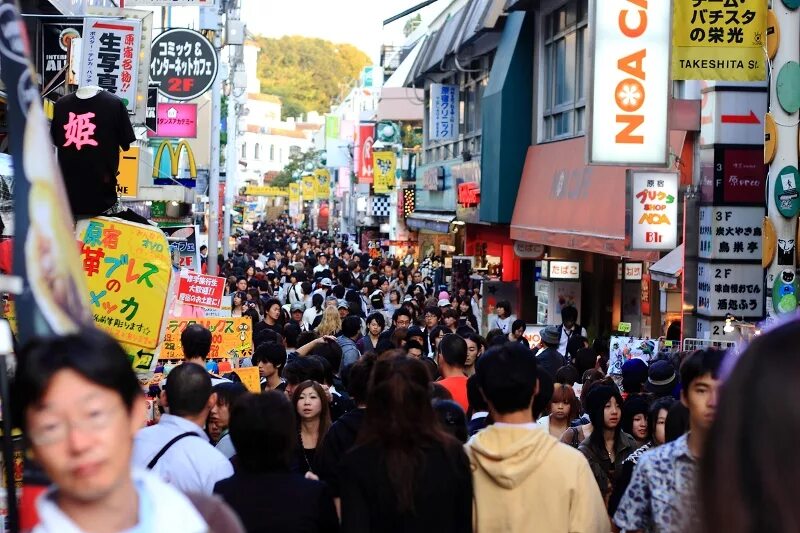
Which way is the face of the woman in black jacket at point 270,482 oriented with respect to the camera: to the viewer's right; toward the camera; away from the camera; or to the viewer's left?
away from the camera

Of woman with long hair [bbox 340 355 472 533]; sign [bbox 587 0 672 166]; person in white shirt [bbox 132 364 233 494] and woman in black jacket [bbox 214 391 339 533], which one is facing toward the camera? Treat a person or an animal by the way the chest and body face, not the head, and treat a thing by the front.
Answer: the sign

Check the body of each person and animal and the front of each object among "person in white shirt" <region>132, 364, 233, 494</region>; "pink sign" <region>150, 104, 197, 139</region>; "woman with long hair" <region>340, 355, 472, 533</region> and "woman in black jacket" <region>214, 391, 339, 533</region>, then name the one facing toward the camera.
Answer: the pink sign

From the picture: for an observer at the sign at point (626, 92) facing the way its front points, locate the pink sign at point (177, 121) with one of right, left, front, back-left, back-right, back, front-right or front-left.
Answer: back-right

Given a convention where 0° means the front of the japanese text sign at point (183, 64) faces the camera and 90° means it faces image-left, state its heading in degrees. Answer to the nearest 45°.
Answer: approximately 0°

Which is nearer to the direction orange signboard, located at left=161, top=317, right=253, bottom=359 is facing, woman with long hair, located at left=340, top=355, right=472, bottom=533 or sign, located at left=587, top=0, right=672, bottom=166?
the woman with long hair

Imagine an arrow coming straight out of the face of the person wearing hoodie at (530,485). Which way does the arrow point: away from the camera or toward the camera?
away from the camera
